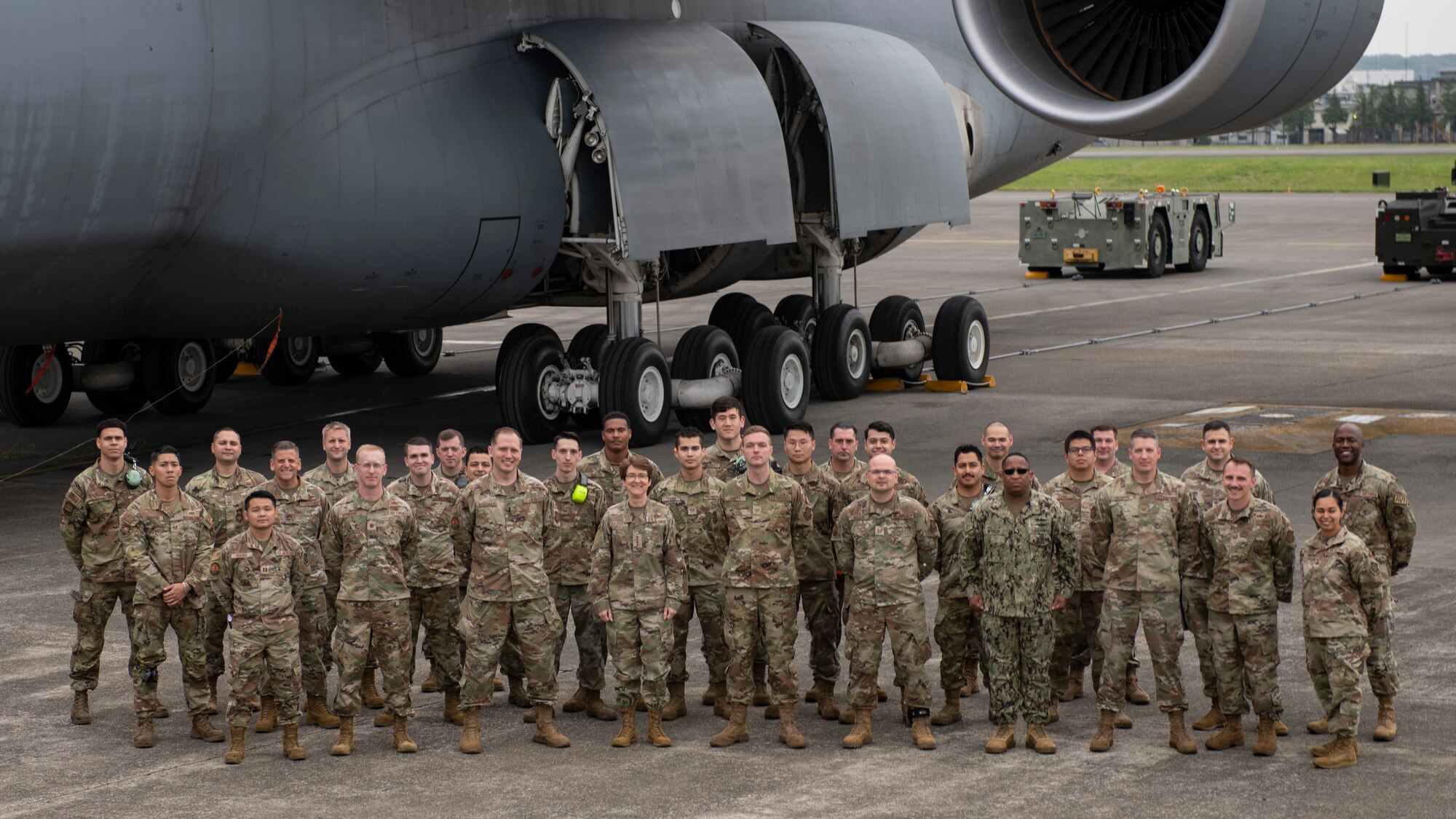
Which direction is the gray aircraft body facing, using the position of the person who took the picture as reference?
facing the viewer and to the left of the viewer
